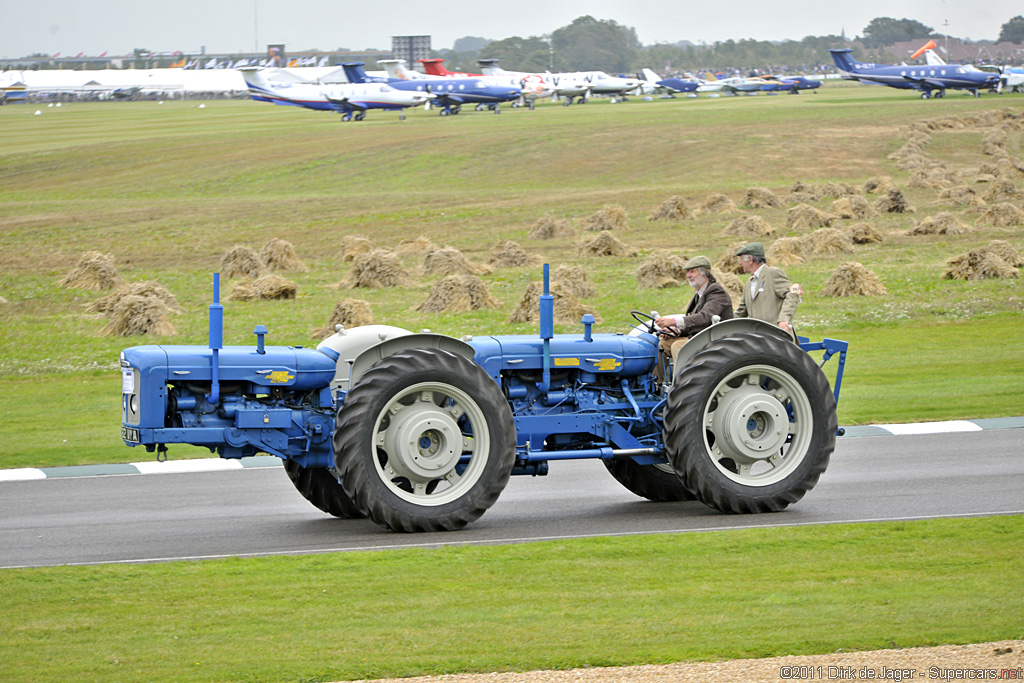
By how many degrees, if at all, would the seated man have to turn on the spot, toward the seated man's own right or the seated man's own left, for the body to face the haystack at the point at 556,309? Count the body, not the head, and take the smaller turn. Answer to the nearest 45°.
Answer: approximately 90° to the seated man's own right

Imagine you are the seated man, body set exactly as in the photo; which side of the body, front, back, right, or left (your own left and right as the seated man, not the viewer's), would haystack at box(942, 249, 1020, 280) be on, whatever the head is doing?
right

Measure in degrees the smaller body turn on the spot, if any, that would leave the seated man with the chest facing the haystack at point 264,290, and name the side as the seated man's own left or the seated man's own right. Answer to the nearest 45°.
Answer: approximately 45° to the seated man's own right

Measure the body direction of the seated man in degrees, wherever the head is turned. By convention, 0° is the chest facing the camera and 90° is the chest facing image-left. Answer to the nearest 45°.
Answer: approximately 90°

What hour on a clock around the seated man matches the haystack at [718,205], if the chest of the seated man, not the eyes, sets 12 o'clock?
The haystack is roughly at 3 o'clock from the seated man.

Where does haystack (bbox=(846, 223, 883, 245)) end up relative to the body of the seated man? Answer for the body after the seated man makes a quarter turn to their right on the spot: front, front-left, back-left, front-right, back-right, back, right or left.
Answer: front

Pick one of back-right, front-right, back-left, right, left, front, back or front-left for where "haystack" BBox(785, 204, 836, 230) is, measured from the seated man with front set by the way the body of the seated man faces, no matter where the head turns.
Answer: right

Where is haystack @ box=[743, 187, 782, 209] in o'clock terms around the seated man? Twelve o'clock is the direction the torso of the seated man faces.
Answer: The haystack is roughly at 3 o'clock from the seated man.

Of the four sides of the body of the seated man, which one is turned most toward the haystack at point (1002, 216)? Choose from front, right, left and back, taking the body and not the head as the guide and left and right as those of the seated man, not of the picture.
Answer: right

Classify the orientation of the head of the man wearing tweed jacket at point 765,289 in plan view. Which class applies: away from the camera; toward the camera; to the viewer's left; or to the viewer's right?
to the viewer's left

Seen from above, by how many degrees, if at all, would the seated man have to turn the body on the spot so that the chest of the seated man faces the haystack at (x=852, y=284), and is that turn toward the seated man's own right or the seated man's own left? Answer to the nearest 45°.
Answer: approximately 90° to the seated man's own right

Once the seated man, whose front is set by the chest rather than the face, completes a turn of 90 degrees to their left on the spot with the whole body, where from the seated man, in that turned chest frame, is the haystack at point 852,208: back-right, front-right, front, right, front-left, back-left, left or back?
back

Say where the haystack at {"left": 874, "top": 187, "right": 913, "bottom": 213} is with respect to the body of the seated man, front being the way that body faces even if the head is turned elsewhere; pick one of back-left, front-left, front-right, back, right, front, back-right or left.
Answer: right

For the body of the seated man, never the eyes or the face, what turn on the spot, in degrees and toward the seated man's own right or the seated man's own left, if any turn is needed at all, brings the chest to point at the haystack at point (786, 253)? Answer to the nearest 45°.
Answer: approximately 90° to the seated man's own right

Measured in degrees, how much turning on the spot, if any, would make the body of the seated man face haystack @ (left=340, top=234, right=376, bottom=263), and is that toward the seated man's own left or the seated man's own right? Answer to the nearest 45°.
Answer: approximately 90° to the seated man's own right

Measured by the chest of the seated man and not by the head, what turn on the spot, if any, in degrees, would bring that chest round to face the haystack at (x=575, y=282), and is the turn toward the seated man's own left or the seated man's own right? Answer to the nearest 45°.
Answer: approximately 90° to the seated man's own right

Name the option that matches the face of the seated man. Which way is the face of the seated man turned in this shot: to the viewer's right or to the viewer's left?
to the viewer's left
